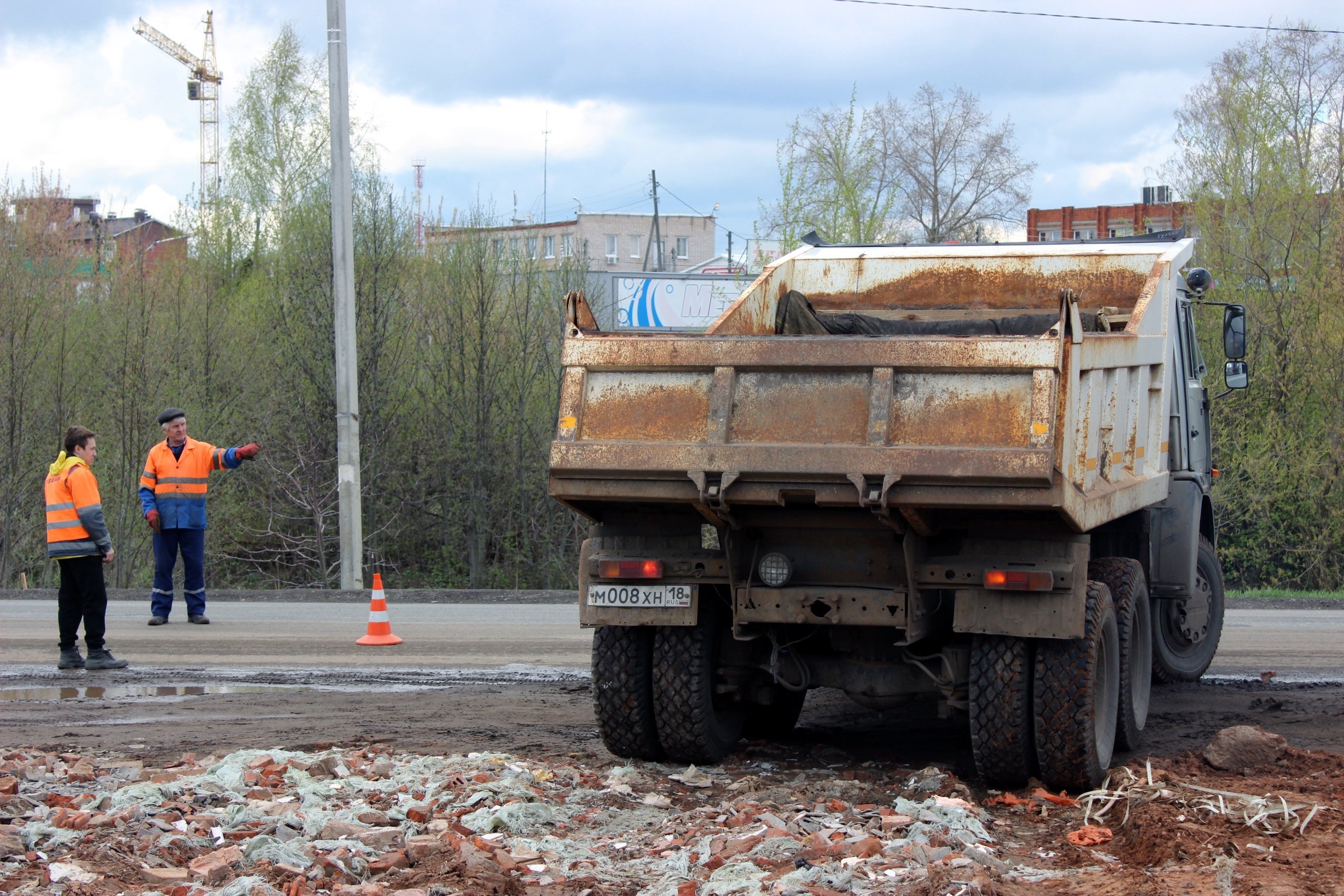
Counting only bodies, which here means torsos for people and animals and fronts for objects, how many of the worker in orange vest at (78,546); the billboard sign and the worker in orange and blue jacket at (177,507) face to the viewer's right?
1

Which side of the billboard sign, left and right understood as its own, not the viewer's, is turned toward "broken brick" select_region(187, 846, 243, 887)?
front

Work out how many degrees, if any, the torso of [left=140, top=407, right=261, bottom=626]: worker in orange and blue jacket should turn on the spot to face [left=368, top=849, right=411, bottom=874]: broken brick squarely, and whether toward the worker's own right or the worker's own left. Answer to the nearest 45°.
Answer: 0° — they already face it

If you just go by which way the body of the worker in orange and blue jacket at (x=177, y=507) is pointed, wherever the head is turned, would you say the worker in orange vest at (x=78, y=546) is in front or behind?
in front

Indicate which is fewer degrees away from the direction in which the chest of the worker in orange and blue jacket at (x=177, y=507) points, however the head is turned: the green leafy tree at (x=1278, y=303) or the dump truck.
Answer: the dump truck

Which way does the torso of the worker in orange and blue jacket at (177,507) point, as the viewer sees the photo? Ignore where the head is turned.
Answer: toward the camera

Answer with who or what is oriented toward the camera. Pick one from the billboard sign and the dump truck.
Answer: the billboard sign

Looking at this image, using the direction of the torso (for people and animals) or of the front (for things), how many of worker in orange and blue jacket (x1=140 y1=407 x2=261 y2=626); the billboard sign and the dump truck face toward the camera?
2

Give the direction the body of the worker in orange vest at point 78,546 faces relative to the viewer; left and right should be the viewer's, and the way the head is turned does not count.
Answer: facing to the right of the viewer

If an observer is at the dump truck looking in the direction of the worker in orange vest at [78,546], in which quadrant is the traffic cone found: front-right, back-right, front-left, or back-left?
front-right

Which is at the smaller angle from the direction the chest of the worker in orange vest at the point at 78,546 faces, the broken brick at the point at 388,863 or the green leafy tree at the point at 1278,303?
the green leafy tree

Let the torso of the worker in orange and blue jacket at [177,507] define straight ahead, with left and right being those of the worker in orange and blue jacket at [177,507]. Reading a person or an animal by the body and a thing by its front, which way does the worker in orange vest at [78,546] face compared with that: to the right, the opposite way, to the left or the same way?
to the left

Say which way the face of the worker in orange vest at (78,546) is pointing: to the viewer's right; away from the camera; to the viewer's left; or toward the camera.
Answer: to the viewer's right

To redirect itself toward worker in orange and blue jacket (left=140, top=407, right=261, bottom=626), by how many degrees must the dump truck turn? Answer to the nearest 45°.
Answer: approximately 90° to its left

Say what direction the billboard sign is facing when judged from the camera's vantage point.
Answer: facing the viewer

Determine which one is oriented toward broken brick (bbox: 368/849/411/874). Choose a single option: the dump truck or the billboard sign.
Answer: the billboard sign

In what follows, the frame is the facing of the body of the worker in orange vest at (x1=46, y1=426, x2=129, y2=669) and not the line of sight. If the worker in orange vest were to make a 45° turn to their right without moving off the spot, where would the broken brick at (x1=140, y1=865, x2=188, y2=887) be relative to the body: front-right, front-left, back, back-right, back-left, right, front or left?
front-right
